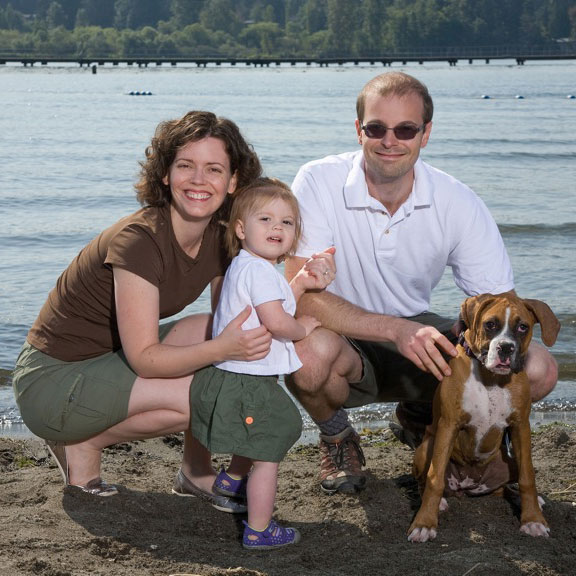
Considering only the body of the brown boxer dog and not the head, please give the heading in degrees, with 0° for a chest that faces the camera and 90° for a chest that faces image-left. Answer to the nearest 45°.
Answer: approximately 0°

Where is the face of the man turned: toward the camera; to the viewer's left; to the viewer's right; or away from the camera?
toward the camera

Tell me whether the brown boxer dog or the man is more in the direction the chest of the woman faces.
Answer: the brown boxer dog

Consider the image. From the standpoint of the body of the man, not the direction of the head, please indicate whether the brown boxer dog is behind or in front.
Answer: in front

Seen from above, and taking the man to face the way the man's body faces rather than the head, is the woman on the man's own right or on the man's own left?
on the man's own right

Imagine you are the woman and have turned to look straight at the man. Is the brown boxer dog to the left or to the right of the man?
right

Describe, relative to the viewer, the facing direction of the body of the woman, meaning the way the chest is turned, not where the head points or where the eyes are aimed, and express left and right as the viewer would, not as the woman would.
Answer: facing the viewer and to the right of the viewer

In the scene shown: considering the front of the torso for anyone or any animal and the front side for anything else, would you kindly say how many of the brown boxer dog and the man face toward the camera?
2

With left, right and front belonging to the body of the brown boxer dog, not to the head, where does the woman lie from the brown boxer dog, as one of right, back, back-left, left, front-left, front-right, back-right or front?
right

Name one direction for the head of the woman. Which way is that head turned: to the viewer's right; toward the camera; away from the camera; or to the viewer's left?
toward the camera

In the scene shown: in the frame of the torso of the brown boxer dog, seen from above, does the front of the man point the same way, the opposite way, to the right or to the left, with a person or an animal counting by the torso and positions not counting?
the same way

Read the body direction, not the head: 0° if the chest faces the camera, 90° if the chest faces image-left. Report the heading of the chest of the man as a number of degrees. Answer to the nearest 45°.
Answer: approximately 0°

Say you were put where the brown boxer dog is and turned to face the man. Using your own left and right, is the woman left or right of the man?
left
